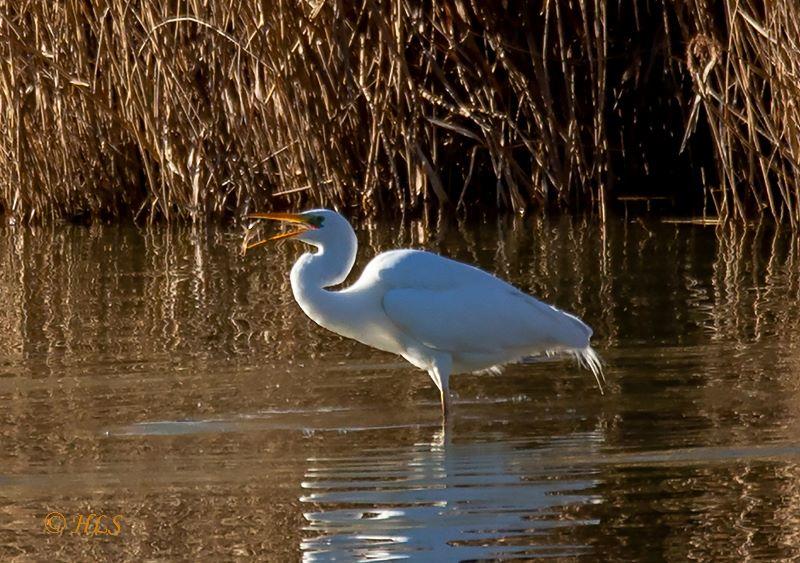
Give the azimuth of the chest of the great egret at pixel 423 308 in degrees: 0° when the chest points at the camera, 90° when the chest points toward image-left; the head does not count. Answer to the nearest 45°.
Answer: approximately 90°
